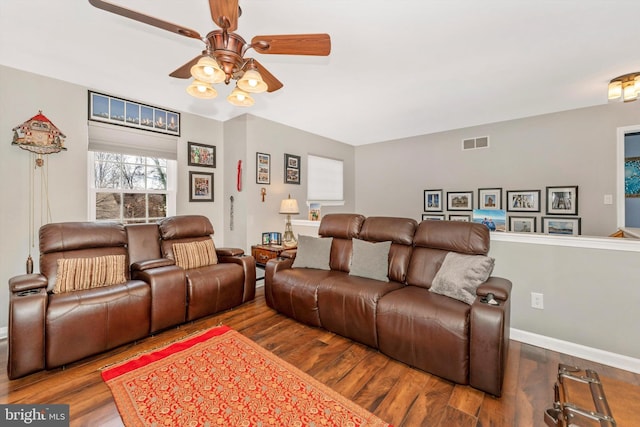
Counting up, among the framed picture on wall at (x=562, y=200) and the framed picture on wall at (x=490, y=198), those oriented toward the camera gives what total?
2

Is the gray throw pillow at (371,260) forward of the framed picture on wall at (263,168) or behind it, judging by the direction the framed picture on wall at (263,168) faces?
forward

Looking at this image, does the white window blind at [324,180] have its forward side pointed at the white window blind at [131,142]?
no

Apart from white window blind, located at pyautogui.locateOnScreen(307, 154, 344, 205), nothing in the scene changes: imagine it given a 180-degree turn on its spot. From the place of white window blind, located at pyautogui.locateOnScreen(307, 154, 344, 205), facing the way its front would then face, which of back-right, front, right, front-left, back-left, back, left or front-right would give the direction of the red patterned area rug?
back-left

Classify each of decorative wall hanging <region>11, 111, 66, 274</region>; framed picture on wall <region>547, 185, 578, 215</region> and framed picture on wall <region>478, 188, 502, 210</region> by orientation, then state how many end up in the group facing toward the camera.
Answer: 3

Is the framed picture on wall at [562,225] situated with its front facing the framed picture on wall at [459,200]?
no

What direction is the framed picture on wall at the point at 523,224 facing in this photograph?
toward the camera

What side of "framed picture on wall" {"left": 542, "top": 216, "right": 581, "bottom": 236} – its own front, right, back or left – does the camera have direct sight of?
front

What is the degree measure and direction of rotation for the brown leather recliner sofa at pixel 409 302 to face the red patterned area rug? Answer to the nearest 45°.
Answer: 0° — it already faces it

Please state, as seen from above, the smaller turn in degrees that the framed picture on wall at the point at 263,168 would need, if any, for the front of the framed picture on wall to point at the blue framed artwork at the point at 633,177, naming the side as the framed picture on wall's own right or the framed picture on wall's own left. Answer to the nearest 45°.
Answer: approximately 45° to the framed picture on wall's own left

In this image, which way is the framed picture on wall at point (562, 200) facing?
toward the camera

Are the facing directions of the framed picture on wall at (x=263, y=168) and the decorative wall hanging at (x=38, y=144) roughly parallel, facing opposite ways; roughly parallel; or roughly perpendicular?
roughly parallel

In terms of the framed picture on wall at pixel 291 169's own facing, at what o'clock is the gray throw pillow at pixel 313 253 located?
The gray throw pillow is roughly at 1 o'clock from the framed picture on wall.
